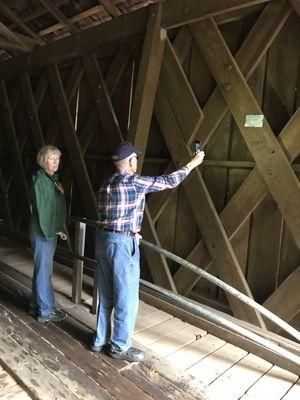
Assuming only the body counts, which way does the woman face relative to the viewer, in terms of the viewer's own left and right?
facing to the right of the viewer

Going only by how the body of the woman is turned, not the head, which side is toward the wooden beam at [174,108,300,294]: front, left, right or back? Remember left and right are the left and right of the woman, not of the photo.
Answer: front

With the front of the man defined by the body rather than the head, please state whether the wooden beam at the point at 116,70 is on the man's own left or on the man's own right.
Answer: on the man's own left

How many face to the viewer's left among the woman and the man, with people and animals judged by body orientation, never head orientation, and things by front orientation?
0

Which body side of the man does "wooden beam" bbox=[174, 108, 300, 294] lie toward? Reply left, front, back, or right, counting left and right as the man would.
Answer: front

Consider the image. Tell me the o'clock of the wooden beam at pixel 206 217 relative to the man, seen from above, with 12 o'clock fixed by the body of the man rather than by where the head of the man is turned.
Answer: The wooden beam is roughly at 12 o'clock from the man.

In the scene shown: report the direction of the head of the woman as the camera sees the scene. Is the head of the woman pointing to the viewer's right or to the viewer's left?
to the viewer's right

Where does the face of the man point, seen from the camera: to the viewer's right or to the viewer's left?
to the viewer's right

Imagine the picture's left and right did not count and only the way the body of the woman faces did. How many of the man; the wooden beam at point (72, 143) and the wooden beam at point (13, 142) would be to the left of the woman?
2

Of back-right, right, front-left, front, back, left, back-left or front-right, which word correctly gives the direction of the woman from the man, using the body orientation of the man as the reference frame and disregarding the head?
left

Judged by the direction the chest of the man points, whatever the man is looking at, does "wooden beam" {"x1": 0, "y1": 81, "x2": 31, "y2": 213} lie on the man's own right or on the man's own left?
on the man's own left

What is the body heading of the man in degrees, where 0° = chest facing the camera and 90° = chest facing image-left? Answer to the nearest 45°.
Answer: approximately 225°
